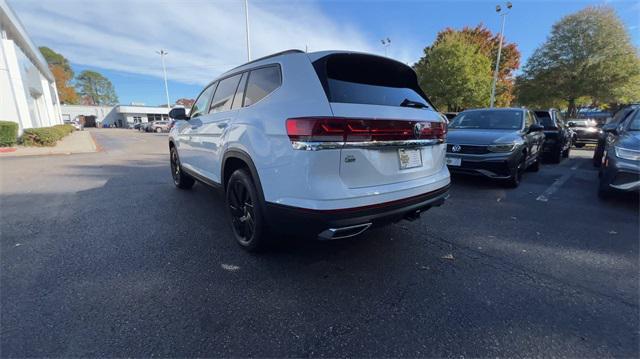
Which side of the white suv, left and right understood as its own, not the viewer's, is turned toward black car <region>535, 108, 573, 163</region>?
right

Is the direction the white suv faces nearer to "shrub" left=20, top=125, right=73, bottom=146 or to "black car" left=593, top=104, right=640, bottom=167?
the shrub

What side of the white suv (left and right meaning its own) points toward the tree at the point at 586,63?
right

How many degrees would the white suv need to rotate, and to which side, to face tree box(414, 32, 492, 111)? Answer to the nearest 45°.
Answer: approximately 90° to its right

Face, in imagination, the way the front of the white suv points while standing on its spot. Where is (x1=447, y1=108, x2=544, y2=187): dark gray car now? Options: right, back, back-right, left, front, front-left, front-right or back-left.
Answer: right

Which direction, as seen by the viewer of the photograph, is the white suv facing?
facing away from the viewer and to the left of the viewer

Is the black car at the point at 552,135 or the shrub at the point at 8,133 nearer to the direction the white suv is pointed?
the shrub

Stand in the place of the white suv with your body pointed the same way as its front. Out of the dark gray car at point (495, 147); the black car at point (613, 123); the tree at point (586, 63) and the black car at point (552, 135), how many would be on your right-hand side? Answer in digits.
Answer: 4

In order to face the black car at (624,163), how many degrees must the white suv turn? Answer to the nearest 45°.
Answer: approximately 135° to its right

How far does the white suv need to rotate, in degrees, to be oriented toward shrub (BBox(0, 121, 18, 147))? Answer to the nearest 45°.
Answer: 0° — it already faces it

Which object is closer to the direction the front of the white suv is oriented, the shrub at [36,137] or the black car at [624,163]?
the shrub

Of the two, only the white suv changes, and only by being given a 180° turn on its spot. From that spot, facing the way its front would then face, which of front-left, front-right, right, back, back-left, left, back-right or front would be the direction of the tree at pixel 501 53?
left
